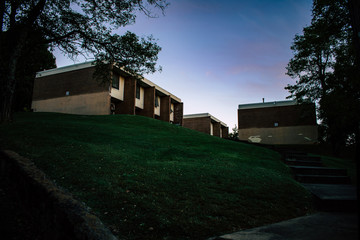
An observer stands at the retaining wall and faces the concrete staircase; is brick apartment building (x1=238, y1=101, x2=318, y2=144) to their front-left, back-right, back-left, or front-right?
front-left

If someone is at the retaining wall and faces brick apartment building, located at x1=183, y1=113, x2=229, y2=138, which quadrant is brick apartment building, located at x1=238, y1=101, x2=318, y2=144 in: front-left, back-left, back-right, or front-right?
front-right

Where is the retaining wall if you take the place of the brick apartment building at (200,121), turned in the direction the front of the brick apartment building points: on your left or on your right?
on your right

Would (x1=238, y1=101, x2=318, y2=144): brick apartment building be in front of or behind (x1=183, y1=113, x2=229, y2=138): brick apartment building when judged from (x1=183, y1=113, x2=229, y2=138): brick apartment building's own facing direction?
in front

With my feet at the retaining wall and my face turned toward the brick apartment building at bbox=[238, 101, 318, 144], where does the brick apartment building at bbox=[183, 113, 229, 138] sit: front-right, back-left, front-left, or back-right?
front-left

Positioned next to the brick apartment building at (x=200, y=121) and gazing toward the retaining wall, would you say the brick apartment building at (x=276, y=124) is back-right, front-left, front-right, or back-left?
front-left

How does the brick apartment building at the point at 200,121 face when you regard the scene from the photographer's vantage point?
facing the viewer and to the right of the viewer
